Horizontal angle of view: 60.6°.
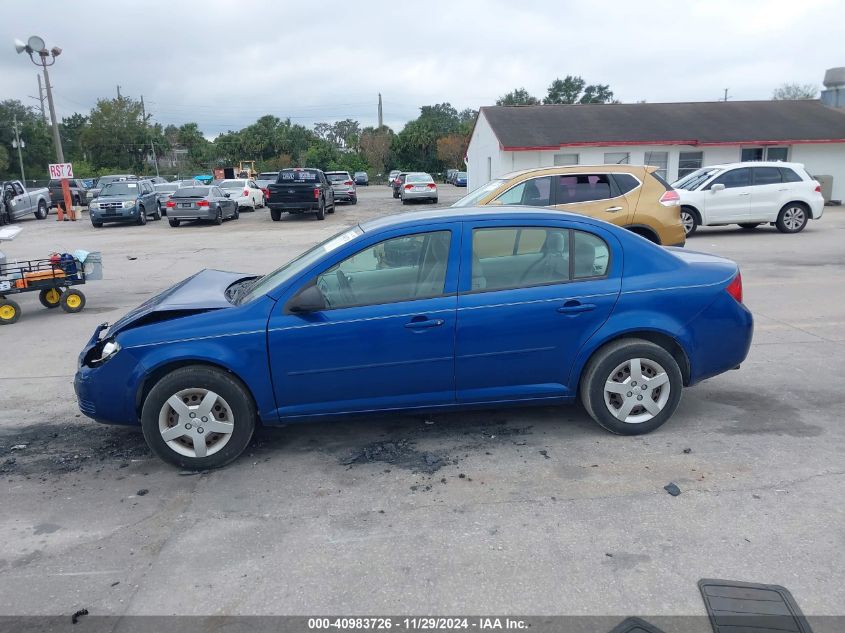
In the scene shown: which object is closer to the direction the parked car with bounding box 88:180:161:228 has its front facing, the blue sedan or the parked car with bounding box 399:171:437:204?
the blue sedan

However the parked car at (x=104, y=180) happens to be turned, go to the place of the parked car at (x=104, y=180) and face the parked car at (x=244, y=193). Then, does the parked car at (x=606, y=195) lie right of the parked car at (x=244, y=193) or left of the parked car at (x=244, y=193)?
right

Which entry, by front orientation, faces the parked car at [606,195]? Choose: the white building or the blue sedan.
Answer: the white building

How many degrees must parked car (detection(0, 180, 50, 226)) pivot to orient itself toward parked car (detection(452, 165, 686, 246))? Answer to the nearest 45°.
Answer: approximately 45° to its left

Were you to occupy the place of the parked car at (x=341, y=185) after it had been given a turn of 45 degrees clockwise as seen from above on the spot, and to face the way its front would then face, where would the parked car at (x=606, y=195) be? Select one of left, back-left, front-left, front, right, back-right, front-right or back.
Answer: back-right

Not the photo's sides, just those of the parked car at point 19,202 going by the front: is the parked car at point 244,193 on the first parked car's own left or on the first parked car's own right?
on the first parked car's own left

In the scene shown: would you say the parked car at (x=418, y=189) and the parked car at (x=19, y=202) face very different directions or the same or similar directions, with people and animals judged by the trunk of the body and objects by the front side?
very different directions

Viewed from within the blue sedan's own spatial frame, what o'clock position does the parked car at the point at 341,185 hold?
The parked car is roughly at 3 o'clock from the blue sedan.

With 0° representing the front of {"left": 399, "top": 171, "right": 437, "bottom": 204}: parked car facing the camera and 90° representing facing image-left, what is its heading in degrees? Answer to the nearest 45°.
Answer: approximately 180°

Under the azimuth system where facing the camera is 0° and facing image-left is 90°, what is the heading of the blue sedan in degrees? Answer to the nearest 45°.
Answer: approximately 90°

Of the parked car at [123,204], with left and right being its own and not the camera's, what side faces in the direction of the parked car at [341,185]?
back

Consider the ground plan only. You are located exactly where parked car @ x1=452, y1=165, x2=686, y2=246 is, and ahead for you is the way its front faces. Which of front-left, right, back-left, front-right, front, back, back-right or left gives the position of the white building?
right

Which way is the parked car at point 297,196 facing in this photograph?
away from the camera

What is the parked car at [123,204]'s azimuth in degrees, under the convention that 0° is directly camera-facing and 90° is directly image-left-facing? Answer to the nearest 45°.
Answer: approximately 45°

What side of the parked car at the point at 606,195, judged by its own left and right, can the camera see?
left
